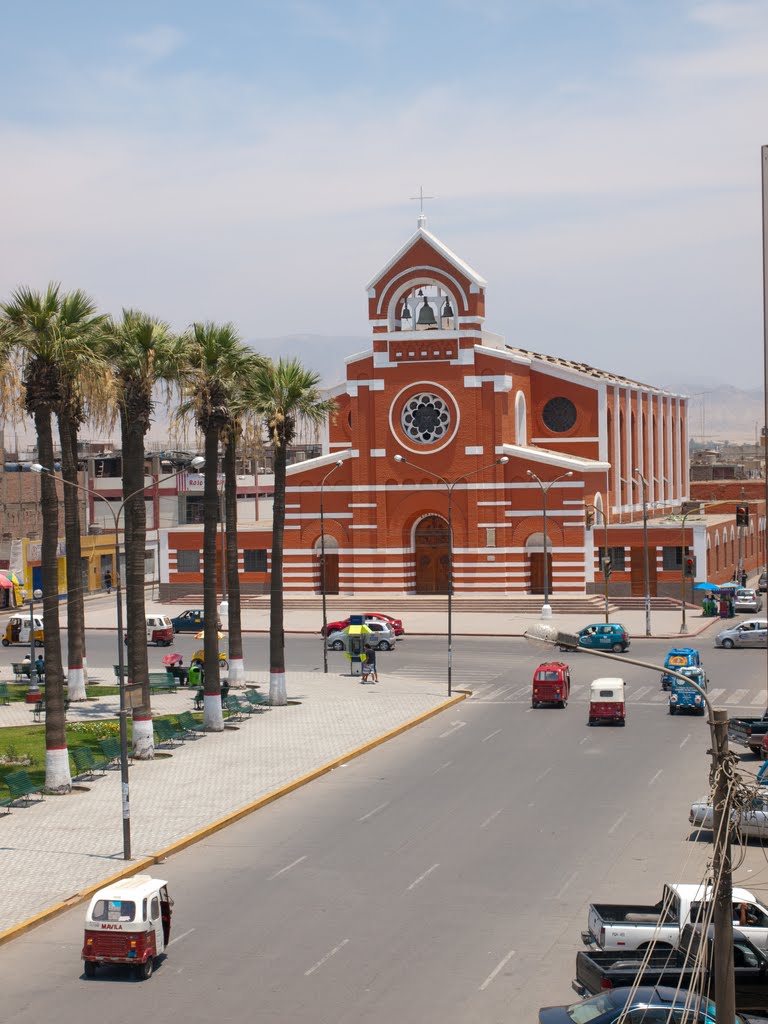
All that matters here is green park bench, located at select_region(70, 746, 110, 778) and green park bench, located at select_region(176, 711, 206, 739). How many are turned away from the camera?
0

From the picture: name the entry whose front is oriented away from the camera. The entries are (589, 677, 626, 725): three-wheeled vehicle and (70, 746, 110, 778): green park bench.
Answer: the three-wheeled vehicle

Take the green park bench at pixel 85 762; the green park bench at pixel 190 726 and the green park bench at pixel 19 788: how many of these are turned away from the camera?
0

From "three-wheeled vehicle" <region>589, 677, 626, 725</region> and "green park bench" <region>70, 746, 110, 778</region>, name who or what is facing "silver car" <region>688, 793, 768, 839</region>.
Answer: the green park bench

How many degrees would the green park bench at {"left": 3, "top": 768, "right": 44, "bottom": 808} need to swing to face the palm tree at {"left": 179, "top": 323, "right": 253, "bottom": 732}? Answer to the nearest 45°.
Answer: approximately 90° to its left

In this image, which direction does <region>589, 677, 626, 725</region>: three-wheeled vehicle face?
away from the camera

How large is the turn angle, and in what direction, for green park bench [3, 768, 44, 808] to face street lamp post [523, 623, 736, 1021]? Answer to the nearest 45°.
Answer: approximately 45° to its right

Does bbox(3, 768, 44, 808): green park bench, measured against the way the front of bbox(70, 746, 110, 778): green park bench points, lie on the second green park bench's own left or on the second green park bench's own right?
on the second green park bench's own right

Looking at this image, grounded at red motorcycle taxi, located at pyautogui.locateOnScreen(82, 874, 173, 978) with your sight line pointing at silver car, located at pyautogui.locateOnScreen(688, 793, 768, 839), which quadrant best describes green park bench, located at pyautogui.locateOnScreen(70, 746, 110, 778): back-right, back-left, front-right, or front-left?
front-left

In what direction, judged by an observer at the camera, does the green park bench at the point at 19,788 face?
facing the viewer and to the right of the viewer

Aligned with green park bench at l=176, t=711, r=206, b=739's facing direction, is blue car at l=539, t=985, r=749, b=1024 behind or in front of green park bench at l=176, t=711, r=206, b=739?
in front

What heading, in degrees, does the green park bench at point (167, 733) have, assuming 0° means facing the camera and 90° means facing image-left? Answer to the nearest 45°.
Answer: approximately 315°

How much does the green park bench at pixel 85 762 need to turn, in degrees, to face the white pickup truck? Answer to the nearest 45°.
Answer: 0° — it already faces it

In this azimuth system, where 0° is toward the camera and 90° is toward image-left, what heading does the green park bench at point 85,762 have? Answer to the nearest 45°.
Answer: approximately 315°
